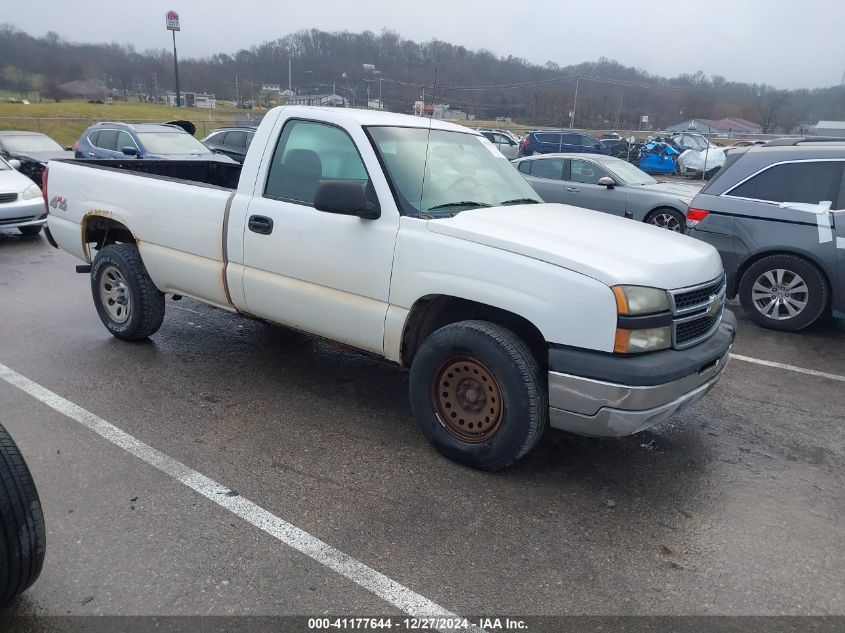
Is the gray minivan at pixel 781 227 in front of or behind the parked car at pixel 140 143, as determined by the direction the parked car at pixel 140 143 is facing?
in front

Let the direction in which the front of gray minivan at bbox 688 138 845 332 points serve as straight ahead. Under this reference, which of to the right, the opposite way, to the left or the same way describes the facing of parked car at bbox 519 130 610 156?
the same way

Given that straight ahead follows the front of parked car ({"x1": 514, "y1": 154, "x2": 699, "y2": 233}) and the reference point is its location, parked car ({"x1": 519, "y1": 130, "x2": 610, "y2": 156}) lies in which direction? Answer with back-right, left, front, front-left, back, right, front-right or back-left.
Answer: back-left

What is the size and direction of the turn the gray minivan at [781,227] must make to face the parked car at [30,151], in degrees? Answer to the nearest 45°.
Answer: approximately 180°

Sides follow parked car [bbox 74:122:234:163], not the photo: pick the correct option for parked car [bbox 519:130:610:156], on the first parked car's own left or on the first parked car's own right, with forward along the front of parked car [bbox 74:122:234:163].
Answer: on the first parked car's own left

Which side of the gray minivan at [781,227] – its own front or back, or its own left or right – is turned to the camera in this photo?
right

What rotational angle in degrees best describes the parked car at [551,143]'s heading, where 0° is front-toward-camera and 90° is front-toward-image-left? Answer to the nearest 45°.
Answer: approximately 270°

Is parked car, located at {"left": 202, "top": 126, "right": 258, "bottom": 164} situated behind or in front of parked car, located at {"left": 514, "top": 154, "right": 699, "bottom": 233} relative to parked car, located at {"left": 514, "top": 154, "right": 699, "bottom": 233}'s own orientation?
behind

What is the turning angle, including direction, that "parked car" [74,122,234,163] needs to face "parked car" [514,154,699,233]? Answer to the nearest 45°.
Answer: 0° — it already faces it

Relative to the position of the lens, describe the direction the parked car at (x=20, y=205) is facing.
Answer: facing the viewer and to the right of the viewer

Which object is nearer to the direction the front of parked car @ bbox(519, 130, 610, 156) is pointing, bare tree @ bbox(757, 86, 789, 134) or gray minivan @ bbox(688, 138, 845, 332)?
the bare tree
